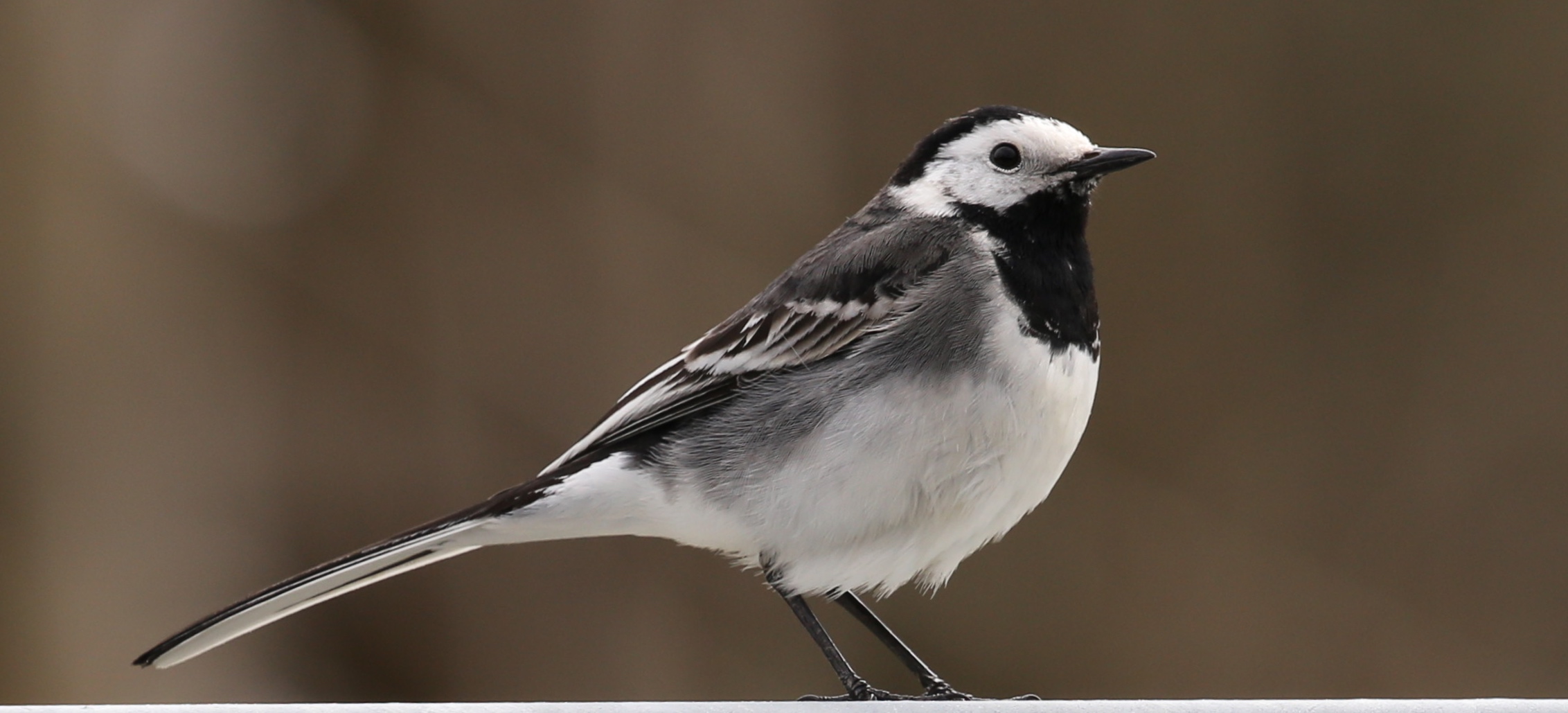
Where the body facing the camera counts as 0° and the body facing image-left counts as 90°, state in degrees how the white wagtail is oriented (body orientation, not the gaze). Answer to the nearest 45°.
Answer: approximately 270°
